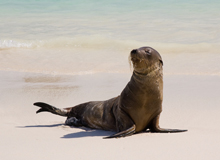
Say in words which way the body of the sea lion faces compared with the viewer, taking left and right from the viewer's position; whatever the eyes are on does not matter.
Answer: facing the viewer and to the right of the viewer
